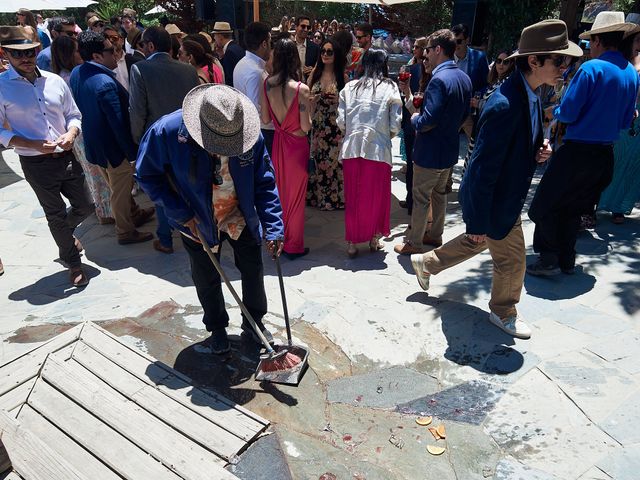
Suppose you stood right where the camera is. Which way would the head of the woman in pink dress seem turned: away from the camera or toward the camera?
away from the camera

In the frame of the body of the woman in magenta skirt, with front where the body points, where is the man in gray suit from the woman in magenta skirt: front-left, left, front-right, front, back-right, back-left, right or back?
left

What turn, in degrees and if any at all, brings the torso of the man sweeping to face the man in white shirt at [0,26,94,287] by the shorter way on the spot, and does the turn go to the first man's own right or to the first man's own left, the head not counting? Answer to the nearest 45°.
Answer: approximately 135° to the first man's own right

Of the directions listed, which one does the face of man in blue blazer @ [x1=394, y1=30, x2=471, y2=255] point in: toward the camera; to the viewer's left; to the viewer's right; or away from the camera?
to the viewer's left

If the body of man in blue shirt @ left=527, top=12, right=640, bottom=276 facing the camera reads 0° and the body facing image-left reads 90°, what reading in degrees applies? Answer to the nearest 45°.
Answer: approximately 135°

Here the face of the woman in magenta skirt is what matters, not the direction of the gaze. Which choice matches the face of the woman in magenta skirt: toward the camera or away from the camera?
away from the camera

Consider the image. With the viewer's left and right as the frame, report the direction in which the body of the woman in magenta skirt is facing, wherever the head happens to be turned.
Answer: facing away from the viewer

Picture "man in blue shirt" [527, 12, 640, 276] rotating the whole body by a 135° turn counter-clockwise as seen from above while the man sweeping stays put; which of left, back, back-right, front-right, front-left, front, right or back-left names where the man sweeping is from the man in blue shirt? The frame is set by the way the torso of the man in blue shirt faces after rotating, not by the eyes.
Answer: front-right

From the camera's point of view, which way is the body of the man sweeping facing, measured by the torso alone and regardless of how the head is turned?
toward the camera

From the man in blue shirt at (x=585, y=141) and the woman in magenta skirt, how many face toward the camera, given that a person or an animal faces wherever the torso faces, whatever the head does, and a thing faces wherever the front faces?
0

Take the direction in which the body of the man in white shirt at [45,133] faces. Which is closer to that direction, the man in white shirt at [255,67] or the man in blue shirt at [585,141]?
the man in blue shirt
